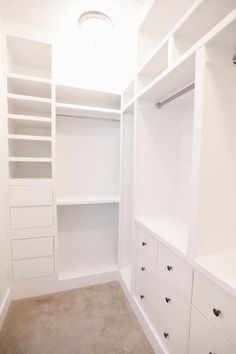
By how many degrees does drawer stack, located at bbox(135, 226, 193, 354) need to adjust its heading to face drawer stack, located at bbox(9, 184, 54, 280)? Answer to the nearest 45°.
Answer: approximately 45° to its right

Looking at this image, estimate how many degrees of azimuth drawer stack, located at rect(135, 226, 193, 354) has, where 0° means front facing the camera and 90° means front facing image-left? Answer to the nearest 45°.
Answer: approximately 45°

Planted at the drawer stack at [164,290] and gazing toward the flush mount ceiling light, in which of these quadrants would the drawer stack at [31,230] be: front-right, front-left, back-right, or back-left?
front-left

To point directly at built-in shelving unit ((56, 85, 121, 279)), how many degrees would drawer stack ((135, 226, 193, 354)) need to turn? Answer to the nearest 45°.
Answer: approximately 90° to its right

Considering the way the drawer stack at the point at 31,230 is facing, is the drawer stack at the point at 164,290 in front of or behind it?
in front

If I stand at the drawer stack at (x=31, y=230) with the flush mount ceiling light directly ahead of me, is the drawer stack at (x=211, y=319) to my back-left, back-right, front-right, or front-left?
front-right

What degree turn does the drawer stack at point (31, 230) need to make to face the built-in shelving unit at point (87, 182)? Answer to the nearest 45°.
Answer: approximately 90° to its left

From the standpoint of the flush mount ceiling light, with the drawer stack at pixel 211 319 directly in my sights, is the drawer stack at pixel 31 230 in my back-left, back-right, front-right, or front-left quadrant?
back-right

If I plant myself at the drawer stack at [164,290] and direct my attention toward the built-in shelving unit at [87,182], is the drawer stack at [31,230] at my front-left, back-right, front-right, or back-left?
front-left
